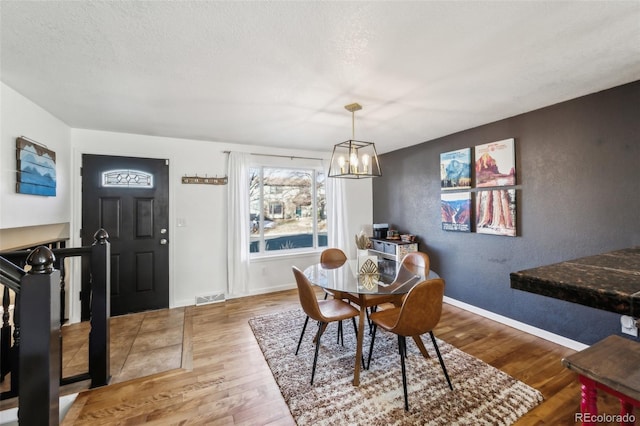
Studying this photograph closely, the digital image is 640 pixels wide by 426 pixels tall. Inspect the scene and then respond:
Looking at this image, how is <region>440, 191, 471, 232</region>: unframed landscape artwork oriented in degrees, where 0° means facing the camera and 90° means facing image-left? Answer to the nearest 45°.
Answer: approximately 45°

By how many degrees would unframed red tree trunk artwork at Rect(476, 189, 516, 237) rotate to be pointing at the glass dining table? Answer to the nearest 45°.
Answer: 0° — it already faces it

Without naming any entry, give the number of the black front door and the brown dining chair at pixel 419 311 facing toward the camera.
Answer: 1

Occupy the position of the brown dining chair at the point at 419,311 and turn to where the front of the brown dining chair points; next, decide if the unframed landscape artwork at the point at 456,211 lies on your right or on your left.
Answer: on your right

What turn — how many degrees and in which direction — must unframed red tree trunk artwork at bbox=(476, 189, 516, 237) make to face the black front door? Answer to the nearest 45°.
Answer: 0° — it already faces it
